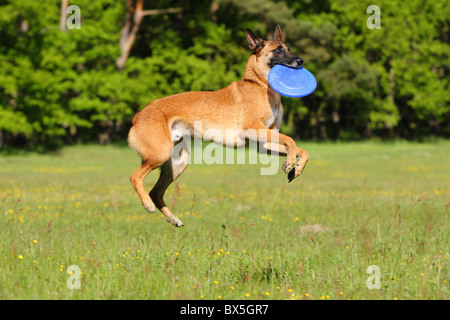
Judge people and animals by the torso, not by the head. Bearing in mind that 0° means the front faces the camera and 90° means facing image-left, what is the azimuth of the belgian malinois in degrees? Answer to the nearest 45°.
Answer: approximately 270°
